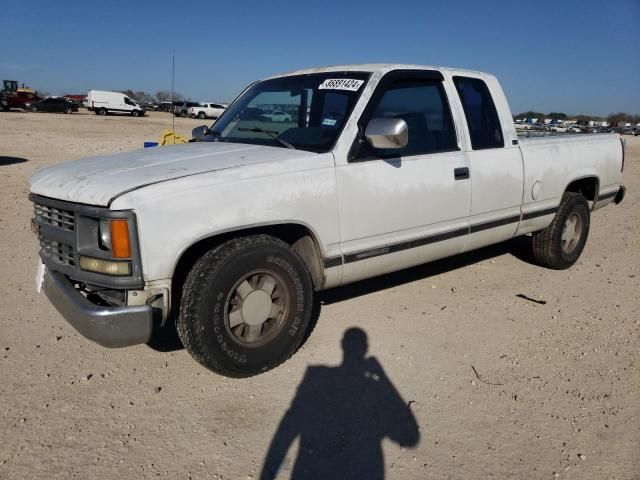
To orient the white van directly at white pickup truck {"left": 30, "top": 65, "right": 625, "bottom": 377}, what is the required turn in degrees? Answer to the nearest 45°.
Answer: approximately 90° to its right

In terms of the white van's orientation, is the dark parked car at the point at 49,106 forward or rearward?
rearward

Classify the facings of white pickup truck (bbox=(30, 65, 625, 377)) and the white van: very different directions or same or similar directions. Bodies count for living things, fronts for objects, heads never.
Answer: very different directions

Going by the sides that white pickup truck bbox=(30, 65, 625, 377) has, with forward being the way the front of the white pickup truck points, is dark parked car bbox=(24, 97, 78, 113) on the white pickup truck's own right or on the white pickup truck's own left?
on the white pickup truck's own right

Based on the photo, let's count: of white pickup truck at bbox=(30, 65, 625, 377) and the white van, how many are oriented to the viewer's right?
1

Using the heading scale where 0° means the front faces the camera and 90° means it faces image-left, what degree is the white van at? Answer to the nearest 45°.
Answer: approximately 270°

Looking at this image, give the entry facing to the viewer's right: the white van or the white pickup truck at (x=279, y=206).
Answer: the white van

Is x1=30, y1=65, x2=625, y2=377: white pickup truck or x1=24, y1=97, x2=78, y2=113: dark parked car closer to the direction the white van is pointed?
the white pickup truck

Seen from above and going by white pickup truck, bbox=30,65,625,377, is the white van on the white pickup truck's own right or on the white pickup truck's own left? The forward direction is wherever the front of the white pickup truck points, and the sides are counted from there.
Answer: on the white pickup truck's own right
